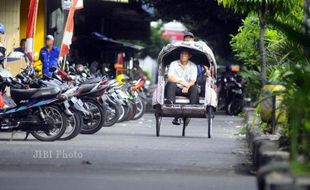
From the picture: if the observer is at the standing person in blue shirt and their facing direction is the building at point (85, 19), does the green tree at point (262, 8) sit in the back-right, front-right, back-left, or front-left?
back-right

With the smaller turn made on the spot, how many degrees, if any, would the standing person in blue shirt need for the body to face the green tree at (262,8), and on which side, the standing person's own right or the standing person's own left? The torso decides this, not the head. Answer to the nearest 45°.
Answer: approximately 45° to the standing person's own left

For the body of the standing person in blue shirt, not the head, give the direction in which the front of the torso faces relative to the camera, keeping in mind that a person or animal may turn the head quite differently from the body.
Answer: toward the camera

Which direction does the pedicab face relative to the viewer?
toward the camera

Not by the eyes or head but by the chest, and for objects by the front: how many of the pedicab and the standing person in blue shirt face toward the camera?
2

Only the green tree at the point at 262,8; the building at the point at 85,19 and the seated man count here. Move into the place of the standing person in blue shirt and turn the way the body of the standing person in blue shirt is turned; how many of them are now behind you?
1

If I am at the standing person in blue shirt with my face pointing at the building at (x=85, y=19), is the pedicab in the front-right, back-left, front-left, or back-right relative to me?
back-right

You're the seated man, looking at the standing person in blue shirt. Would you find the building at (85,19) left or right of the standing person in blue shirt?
right

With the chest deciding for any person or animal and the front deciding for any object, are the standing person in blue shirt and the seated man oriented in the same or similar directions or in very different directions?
same or similar directions

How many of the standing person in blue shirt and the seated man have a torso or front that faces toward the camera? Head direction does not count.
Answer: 2
